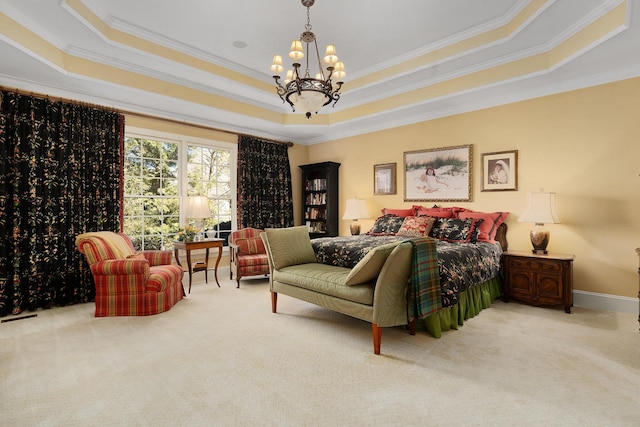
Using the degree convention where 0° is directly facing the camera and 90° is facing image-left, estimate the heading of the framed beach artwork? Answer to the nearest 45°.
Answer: approximately 45°

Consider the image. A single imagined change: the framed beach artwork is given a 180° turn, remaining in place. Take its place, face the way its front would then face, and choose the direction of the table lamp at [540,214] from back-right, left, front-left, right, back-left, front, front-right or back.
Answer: right

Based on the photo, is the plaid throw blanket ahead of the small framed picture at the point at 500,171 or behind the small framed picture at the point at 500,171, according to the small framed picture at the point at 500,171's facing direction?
ahead

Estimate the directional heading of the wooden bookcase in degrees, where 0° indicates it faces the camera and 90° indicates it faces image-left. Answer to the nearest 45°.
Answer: approximately 45°

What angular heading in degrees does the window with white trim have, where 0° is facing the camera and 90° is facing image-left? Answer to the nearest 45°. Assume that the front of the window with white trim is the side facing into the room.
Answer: approximately 315°

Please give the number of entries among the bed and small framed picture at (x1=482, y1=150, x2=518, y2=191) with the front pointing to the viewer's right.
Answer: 0

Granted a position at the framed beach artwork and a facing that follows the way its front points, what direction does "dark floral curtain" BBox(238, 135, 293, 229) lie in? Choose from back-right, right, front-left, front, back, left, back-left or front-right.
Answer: front-right

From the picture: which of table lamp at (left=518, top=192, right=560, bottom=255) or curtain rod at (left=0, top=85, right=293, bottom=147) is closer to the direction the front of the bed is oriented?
the curtain rod

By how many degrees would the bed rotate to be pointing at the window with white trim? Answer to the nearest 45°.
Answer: approximately 45° to its right

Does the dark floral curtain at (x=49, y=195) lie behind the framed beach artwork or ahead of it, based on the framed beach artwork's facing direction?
ahead

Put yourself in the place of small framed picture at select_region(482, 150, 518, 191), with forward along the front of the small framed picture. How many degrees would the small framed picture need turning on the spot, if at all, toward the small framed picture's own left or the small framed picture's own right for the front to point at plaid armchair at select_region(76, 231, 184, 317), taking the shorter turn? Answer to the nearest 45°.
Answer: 0° — it already faces it

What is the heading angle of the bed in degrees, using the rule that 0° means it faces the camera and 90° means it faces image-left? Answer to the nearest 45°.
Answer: approximately 45°

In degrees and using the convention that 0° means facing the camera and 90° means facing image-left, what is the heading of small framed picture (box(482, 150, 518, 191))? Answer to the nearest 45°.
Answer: approximately 45°

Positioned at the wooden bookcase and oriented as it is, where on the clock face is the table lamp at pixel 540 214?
The table lamp is roughly at 9 o'clock from the wooden bookcase.

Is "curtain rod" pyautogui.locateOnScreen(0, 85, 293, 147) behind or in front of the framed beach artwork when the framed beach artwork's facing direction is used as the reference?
in front

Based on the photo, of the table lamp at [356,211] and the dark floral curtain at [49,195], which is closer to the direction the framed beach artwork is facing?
the dark floral curtain
